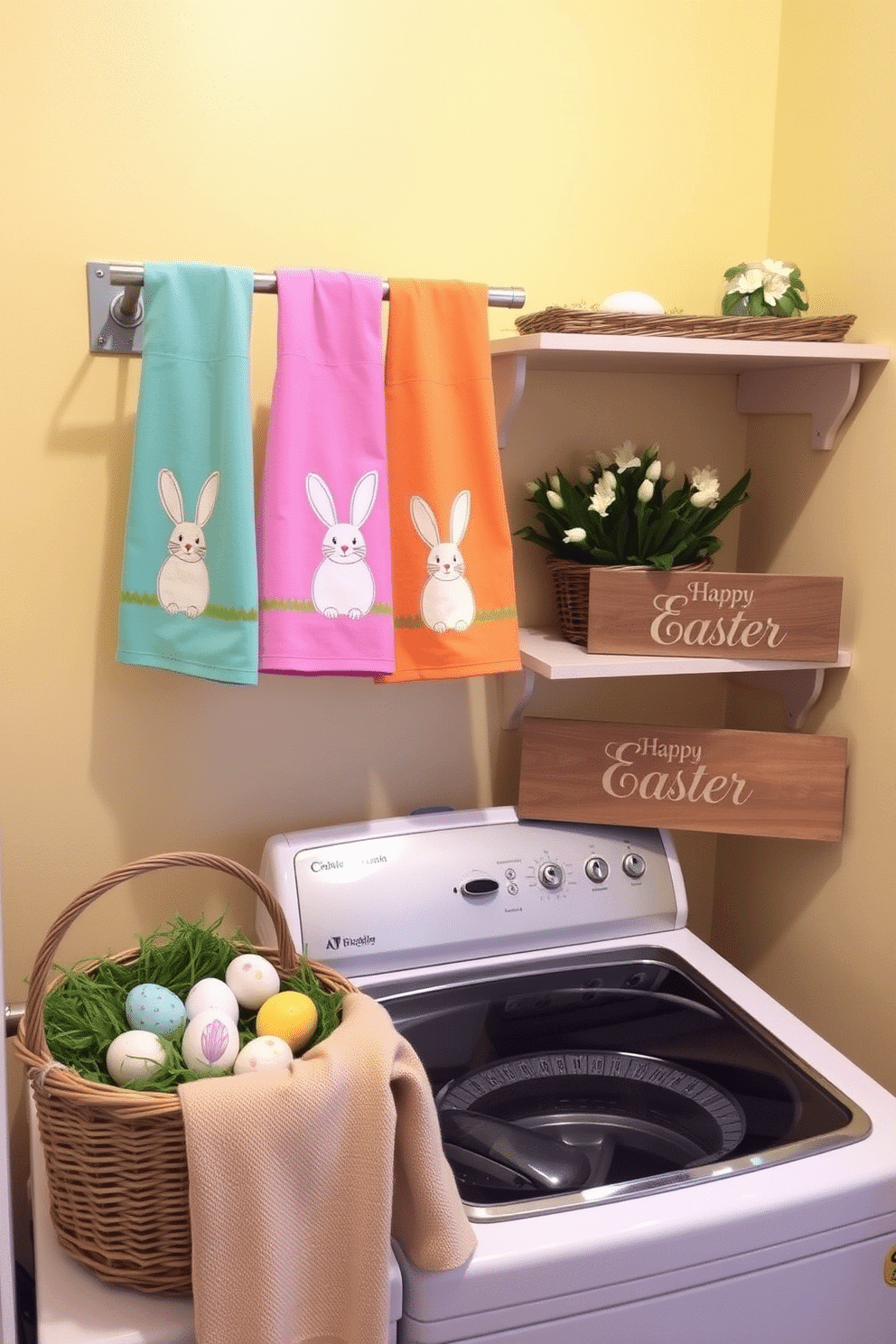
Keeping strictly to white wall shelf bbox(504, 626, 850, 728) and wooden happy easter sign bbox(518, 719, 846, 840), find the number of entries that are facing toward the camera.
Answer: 2

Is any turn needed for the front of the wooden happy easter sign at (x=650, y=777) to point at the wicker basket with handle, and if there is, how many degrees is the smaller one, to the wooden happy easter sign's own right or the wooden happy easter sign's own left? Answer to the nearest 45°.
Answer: approximately 45° to the wooden happy easter sign's own right

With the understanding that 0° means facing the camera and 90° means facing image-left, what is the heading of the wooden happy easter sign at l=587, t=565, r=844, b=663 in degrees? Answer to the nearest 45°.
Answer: approximately 0°

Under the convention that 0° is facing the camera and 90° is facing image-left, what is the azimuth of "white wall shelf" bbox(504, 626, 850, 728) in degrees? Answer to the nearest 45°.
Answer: approximately 0°

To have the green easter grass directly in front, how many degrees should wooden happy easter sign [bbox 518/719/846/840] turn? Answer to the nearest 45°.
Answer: approximately 45° to its right

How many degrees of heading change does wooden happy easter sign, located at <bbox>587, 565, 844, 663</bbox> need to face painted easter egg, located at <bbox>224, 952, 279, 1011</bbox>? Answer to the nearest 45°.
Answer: approximately 45° to its right
